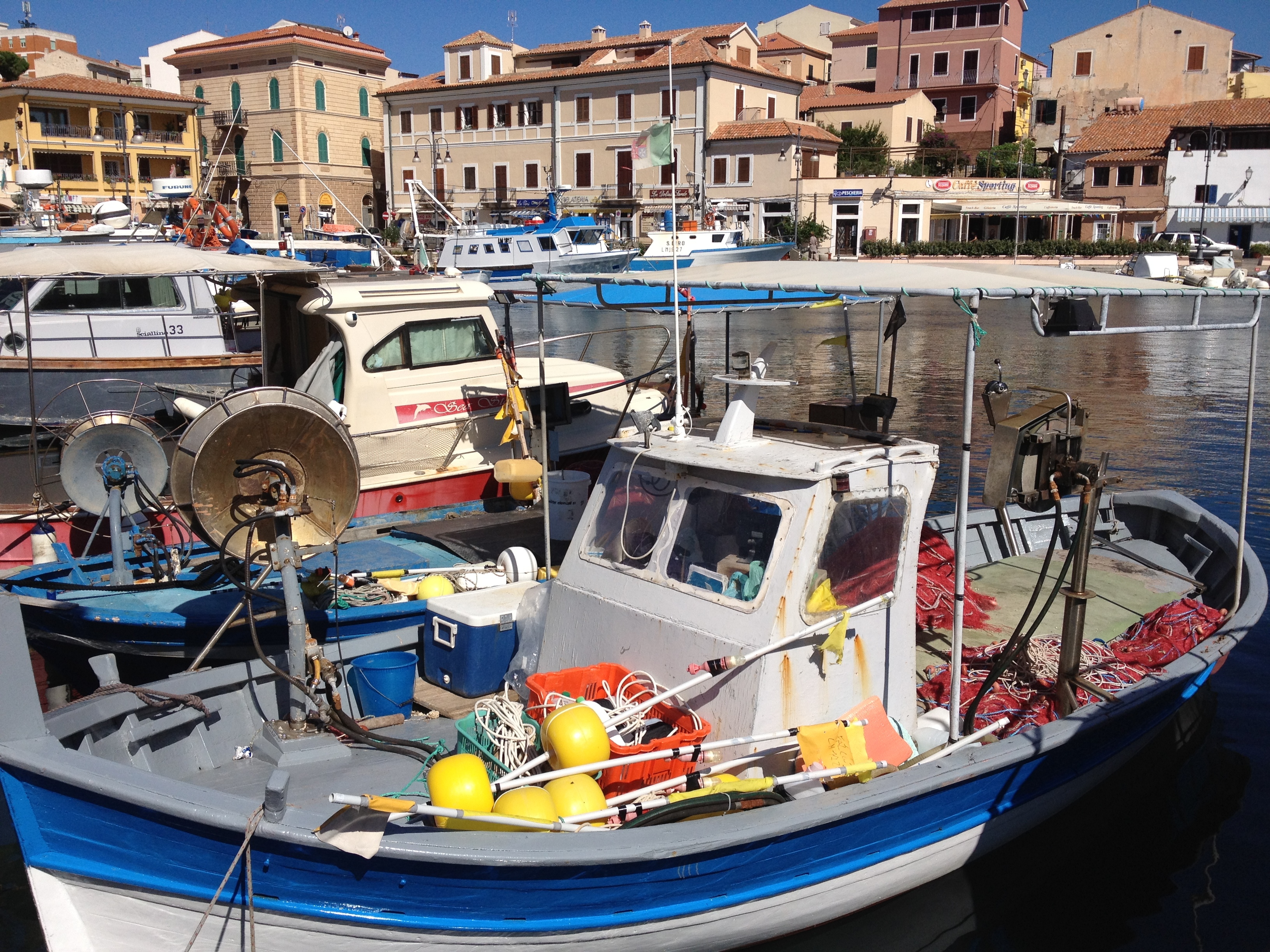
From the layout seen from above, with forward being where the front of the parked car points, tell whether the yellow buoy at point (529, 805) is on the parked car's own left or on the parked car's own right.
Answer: on the parked car's own right

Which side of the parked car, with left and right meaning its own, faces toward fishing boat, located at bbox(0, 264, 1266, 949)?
right

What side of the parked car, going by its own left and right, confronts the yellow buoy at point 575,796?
right

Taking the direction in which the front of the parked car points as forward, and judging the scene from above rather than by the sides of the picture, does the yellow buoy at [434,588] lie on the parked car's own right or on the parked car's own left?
on the parked car's own right

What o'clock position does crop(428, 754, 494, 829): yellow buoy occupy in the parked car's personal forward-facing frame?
The yellow buoy is roughly at 3 o'clock from the parked car.

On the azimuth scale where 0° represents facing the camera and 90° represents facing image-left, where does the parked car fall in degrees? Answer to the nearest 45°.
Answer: approximately 270°

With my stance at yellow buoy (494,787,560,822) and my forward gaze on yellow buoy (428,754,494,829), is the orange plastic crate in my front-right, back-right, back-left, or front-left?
back-right

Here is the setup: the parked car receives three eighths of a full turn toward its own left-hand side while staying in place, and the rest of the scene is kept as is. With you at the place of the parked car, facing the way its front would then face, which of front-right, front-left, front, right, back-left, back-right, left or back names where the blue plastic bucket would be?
back-left
